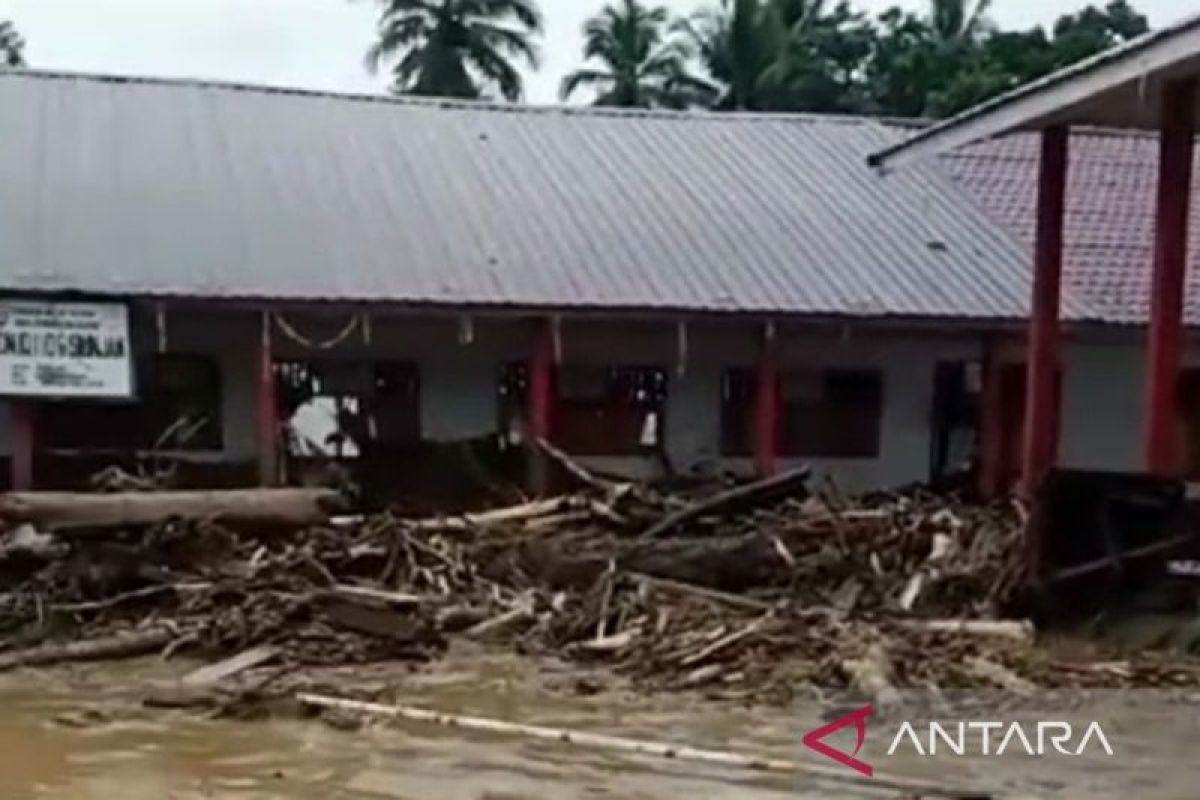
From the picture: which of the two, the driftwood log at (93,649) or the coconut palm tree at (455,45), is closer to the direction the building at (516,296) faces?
the driftwood log

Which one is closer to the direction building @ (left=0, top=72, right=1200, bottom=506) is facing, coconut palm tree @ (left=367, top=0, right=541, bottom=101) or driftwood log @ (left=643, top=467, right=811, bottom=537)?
the driftwood log

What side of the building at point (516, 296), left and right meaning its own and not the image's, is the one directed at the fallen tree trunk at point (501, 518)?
front

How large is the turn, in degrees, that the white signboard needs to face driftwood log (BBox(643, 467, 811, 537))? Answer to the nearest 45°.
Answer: approximately 45° to its left

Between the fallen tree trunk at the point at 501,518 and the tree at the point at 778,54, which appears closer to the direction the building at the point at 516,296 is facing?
the fallen tree trunk

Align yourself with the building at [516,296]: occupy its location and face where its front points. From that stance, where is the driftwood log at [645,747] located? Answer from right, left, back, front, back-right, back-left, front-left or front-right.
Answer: front

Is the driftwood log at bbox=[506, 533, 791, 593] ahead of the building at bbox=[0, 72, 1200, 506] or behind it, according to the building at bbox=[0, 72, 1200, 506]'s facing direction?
ahead

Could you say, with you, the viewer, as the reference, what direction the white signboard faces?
facing the viewer

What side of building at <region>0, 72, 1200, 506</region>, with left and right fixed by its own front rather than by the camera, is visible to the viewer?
front

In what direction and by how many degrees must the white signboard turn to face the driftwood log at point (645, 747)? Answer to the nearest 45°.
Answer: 0° — it already faces it

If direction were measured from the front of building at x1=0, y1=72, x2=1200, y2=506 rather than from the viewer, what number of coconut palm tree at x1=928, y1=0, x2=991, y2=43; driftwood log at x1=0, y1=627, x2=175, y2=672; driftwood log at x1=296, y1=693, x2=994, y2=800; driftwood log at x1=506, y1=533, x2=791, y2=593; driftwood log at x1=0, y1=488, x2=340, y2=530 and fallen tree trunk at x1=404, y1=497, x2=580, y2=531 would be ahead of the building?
5

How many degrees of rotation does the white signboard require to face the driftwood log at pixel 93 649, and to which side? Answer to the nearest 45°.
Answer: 0° — it already faces it

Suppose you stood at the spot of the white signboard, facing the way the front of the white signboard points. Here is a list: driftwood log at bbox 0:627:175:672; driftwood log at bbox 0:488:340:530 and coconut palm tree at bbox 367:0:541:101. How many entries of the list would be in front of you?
2

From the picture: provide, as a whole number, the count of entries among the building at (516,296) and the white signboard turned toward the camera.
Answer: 2

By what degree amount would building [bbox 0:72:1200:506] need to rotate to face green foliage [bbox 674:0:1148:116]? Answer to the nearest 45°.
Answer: approximately 180°

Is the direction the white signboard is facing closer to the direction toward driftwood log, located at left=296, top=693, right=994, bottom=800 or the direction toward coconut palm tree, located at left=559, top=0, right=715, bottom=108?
the driftwood log
